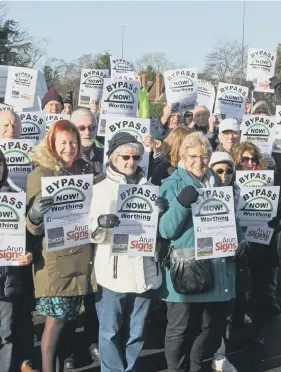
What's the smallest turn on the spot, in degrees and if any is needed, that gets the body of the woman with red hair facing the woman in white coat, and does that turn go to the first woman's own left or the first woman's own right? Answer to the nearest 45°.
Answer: approximately 45° to the first woman's own left

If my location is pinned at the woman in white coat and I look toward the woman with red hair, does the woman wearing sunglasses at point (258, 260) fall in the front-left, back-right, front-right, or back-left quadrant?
back-right

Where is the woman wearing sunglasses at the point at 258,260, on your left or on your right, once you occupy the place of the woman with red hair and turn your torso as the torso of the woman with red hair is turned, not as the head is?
on your left

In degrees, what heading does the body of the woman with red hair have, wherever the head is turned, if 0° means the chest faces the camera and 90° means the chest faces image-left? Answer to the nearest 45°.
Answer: approximately 315°
